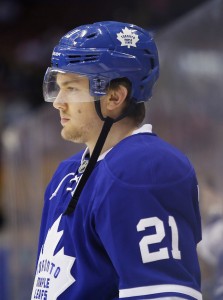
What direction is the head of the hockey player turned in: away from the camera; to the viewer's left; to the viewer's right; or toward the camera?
to the viewer's left

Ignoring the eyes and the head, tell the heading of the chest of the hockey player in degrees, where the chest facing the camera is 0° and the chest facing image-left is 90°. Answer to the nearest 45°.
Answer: approximately 45°
